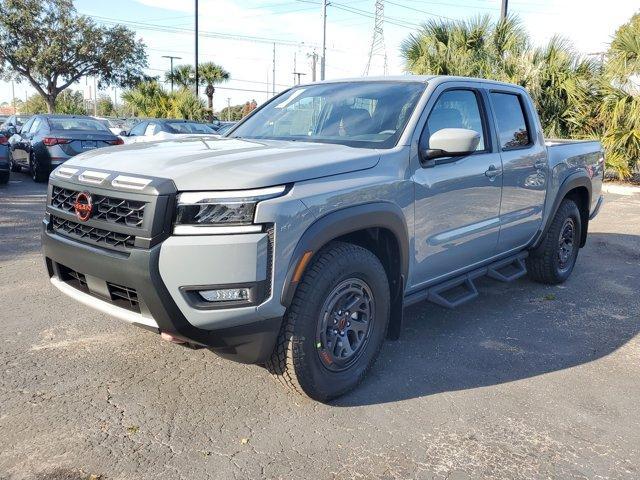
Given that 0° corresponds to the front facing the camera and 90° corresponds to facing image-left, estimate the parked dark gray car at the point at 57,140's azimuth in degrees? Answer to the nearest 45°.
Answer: approximately 135°

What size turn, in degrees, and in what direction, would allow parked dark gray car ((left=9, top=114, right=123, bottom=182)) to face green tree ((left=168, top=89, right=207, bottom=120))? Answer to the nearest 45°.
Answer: approximately 45° to its right

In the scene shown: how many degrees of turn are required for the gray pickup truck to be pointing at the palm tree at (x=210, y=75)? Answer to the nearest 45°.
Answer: approximately 135° to its right

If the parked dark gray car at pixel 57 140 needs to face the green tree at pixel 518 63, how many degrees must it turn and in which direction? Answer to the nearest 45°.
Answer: approximately 135° to its right

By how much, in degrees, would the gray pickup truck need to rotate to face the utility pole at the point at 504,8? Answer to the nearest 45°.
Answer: approximately 135° to its right

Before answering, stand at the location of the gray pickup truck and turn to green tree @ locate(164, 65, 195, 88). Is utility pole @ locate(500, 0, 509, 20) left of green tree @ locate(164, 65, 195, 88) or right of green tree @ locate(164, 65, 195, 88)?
right

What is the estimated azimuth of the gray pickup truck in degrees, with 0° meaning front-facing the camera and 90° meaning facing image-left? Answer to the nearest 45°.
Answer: approximately 45°

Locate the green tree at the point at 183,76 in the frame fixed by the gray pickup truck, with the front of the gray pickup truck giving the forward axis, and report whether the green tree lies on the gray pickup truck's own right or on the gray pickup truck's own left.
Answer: on the gray pickup truck's own right

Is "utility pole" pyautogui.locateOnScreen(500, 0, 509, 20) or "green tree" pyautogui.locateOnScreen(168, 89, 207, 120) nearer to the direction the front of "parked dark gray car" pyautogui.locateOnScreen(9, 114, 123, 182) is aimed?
the green tree

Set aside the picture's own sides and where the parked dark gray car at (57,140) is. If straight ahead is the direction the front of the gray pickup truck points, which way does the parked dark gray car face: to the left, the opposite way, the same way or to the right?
to the right

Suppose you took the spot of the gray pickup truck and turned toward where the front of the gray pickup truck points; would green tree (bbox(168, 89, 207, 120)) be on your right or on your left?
on your right

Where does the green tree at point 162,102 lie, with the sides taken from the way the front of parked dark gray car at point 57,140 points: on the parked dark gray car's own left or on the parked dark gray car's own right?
on the parked dark gray car's own right
